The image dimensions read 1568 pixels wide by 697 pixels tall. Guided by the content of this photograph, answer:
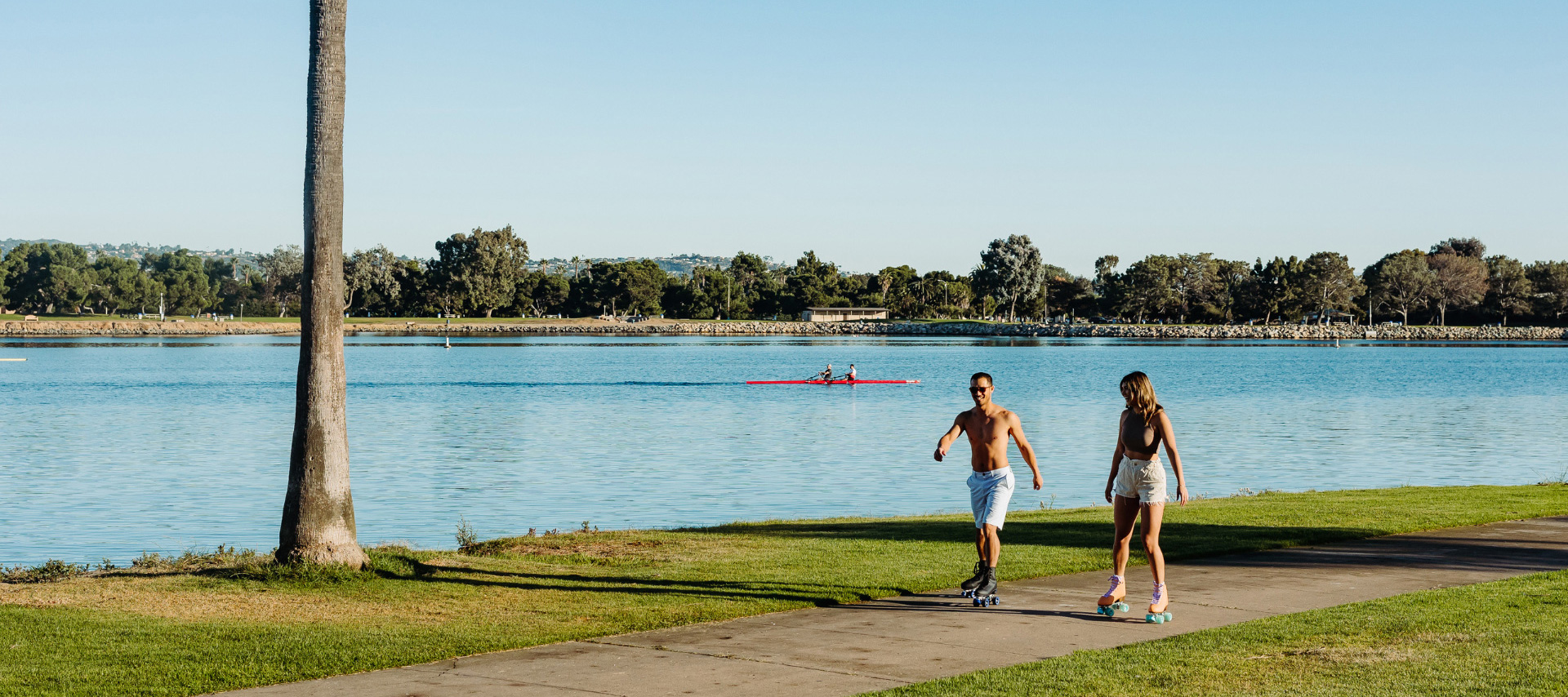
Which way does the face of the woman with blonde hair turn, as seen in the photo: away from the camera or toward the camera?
toward the camera

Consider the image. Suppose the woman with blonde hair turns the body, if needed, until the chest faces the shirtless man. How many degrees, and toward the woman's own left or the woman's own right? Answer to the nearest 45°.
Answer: approximately 45° to the woman's own right

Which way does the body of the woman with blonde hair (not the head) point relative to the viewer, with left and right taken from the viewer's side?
facing the viewer and to the left of the viewer
